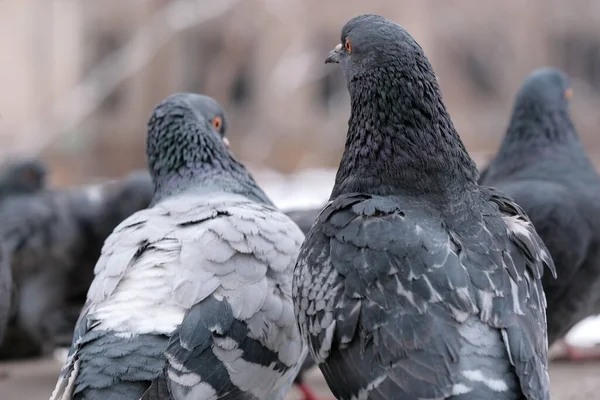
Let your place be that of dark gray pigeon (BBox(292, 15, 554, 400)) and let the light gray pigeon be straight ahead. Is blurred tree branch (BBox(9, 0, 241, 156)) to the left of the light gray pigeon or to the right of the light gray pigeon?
right

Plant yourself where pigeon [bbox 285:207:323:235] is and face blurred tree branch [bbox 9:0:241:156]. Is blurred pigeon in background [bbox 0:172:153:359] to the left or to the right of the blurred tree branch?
left
